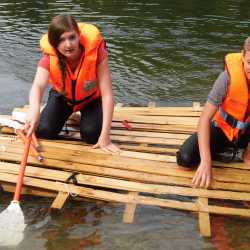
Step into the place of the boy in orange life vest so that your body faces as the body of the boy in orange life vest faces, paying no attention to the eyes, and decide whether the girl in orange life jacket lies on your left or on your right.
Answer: on your right

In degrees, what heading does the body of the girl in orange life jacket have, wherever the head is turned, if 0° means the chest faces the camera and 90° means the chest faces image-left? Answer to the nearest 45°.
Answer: approximately 0°

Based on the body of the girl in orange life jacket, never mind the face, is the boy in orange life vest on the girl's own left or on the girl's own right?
on the girl's own left
